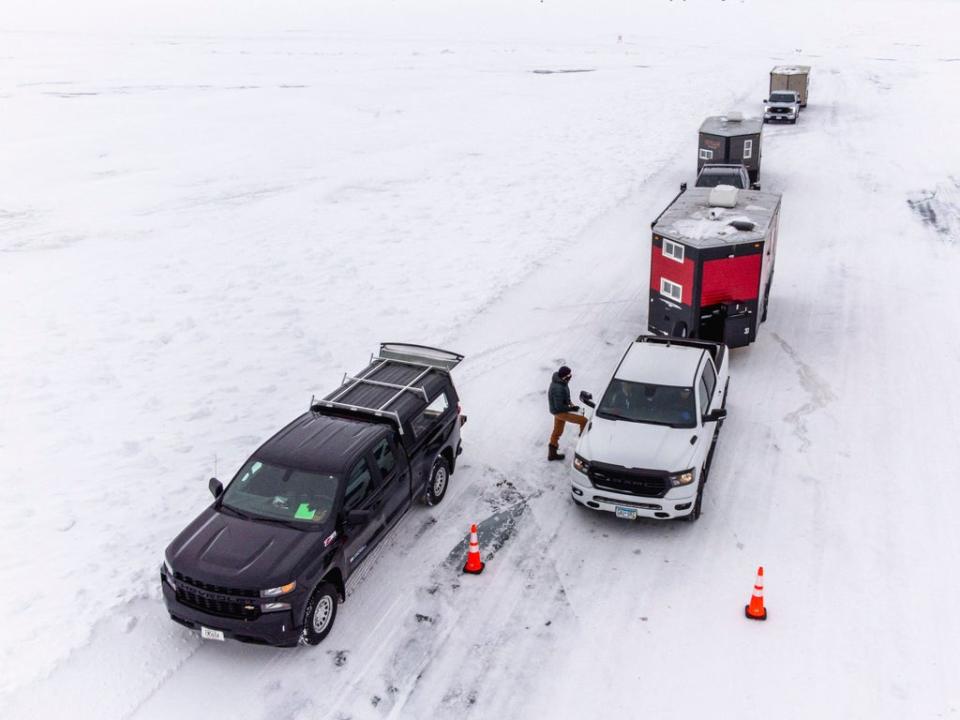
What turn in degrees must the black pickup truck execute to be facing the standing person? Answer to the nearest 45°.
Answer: approximately 180°

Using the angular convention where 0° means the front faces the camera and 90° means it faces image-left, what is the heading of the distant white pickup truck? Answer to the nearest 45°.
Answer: approximately 0°

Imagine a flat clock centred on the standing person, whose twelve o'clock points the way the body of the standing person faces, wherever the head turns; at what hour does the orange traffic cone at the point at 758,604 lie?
The orange traffic cone is roughly at 2 o'clock from the standing person.

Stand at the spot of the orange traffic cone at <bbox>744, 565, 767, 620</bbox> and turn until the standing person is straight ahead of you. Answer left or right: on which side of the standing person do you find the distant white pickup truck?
right

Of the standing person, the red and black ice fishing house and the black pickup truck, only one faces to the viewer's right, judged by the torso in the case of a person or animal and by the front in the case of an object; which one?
the standing person

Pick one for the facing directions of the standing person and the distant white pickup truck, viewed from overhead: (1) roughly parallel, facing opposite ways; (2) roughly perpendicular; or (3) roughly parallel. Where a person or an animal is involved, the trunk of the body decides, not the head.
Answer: roughly perpendicular

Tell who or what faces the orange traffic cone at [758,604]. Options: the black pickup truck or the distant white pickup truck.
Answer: the distant white pickup truck

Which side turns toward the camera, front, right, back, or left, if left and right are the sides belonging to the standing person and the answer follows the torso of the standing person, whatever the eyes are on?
right

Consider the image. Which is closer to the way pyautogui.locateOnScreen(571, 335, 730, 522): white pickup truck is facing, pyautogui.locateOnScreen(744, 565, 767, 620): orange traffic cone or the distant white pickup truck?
the orange traffic cone

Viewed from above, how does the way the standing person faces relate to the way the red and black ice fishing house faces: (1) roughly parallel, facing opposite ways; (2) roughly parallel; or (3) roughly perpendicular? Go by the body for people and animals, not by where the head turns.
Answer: roughly perpendicular

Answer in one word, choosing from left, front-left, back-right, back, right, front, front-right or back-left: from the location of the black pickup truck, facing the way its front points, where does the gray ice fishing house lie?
back

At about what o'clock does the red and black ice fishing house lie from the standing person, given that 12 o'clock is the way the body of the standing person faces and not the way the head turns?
The red and black ice fishing house is roughly at 10 o'clock from the standing person.

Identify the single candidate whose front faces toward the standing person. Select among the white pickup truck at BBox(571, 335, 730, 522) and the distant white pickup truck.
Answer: the distant white pickup truck
